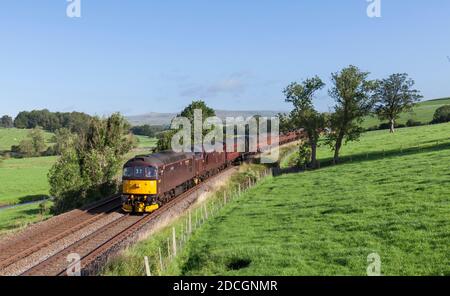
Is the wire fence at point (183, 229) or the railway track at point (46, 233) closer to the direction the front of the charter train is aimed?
the railway track

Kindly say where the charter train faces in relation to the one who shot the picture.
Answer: facing the viewer and to the left of the viewer

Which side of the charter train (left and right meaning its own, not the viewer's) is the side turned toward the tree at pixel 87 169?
front

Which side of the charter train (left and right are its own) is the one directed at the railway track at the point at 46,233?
front
